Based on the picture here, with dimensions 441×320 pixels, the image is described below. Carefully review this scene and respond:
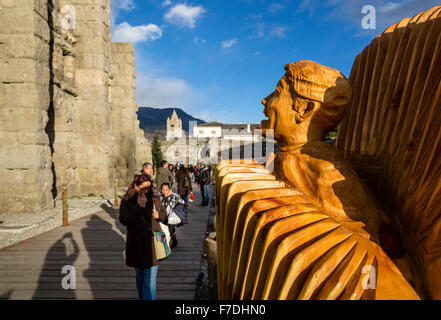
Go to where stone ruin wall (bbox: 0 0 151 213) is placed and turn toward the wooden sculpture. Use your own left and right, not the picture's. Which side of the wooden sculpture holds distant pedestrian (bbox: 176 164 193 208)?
left

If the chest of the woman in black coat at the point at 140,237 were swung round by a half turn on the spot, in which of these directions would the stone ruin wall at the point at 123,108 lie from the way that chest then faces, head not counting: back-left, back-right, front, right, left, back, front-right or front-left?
front

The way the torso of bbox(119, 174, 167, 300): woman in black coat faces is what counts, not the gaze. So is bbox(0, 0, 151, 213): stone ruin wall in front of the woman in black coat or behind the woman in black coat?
behind

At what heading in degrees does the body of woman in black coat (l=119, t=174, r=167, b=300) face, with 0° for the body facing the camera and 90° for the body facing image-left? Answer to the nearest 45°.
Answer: approximately 0°
